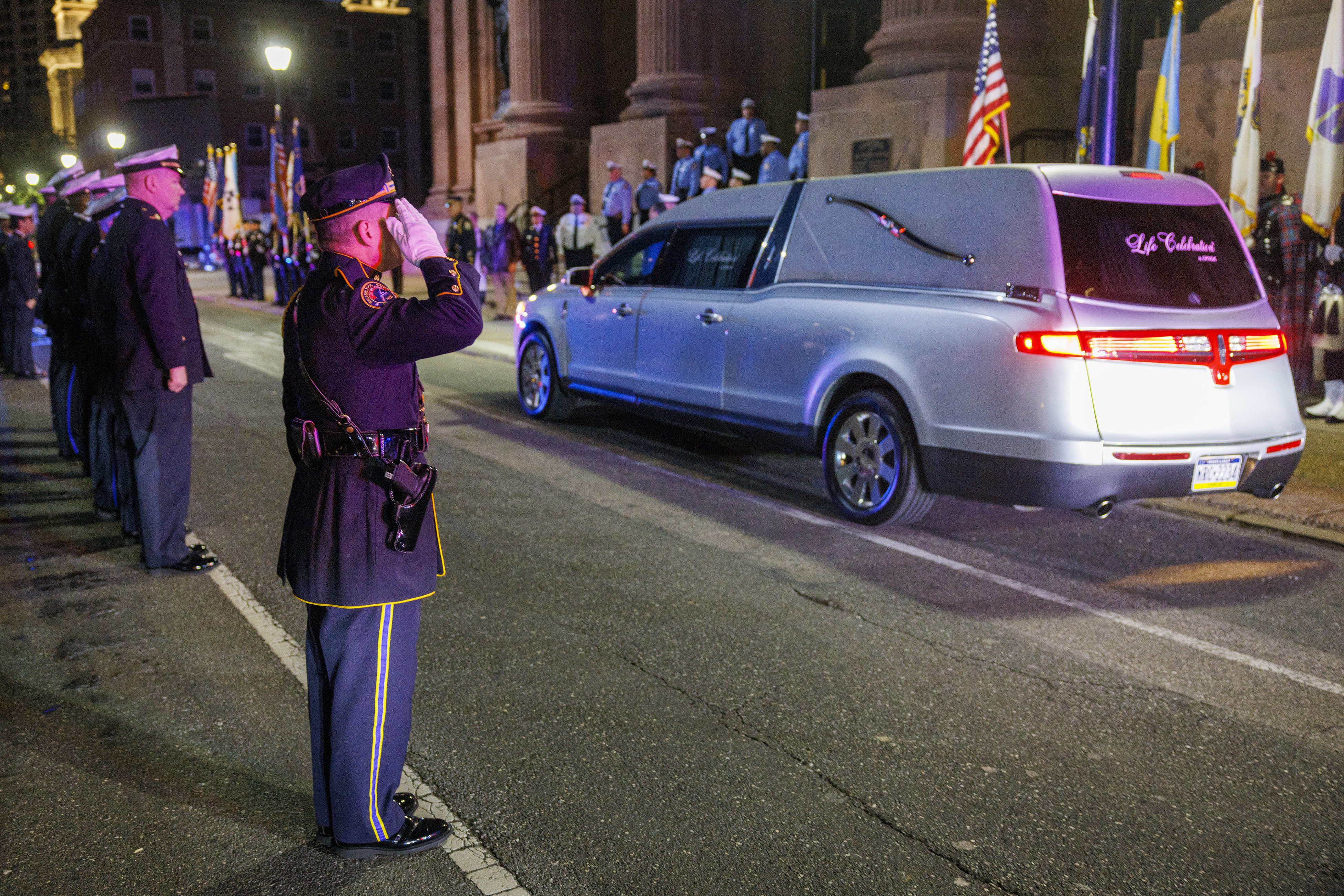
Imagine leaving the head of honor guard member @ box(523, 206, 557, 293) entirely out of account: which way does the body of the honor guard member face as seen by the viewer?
toward the camera

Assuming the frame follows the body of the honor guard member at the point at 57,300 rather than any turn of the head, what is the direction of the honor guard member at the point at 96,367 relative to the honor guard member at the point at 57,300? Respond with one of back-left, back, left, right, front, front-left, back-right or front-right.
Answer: right

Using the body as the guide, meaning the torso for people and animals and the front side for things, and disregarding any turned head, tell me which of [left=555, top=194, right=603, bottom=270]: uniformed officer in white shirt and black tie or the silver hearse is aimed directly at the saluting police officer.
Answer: the uniformed officer in white shirt and black tie

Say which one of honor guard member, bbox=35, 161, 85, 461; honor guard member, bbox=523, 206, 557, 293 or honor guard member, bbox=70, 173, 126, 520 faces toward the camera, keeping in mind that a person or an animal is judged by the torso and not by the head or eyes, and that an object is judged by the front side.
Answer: honor guard member, bbox=523, 206, 557, 293

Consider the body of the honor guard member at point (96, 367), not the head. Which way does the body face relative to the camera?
to the viewer's right

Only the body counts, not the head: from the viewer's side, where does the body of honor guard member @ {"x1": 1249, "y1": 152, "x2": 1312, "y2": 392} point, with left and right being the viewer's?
facing the viewer and to the left of the viewer

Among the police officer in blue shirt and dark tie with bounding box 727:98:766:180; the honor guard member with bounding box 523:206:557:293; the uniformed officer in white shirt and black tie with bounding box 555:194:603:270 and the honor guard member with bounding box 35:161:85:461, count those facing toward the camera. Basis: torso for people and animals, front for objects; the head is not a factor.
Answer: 3

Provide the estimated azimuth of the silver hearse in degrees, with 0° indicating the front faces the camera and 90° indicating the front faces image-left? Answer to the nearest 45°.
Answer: approximately 135°

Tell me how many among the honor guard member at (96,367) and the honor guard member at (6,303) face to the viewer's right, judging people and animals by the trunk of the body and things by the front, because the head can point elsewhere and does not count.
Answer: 2

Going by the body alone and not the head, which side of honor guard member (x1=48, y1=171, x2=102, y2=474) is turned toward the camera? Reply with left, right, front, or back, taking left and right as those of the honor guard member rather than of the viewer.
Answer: right

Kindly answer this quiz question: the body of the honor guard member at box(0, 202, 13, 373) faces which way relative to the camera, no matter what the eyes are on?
to the viewer's right

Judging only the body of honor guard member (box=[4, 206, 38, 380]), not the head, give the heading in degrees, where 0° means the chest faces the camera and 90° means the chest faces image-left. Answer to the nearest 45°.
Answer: approximately 270°
